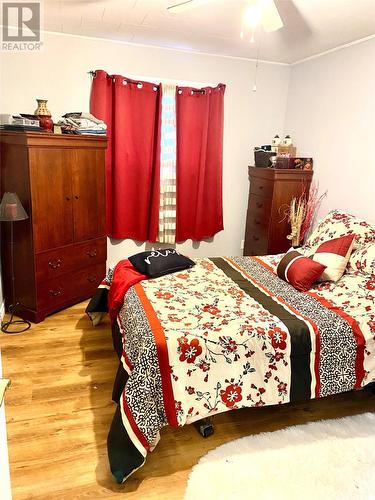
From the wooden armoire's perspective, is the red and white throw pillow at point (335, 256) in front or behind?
in front

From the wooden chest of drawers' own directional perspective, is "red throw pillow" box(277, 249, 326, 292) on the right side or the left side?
on its left

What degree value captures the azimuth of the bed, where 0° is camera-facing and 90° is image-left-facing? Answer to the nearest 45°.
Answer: approximately 45°

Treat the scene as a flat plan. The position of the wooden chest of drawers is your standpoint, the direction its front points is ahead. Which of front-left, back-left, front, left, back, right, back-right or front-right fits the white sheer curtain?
front-right

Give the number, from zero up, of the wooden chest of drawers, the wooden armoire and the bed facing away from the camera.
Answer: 0

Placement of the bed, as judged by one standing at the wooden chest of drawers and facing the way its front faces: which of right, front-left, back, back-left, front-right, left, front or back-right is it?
front-left

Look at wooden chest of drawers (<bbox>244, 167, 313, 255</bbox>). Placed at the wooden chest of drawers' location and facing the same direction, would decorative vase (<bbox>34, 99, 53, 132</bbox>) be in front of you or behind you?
in front

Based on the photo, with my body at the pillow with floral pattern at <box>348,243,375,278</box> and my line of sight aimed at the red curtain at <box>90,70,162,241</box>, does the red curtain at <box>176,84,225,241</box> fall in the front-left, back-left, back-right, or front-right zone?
front-right

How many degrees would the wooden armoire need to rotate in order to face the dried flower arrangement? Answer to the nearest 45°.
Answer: approximately 45° to its left

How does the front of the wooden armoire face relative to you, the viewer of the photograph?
facing the viewer and to the right of the viewer

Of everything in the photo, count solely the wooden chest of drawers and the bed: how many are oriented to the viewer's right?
0
